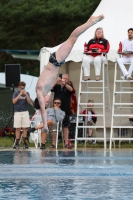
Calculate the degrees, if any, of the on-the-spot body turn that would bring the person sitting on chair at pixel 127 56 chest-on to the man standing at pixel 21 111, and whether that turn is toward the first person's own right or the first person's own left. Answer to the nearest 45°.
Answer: approximately 90° to the first person's own right

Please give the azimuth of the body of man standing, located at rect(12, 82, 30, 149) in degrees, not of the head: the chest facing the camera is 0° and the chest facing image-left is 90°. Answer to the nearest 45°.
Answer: approximately 0°

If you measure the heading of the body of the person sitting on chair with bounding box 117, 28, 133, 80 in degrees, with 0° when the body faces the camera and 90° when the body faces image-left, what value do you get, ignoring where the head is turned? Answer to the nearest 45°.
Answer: approximately 0°

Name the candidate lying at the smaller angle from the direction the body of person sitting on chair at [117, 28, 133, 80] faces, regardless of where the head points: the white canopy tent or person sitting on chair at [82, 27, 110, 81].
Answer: the person sitting on chair

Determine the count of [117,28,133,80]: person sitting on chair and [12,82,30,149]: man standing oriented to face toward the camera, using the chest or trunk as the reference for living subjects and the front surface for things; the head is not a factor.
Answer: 2

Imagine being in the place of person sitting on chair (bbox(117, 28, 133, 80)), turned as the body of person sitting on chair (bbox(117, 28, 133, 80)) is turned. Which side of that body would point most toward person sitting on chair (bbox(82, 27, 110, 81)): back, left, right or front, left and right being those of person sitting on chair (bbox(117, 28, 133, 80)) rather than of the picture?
right
